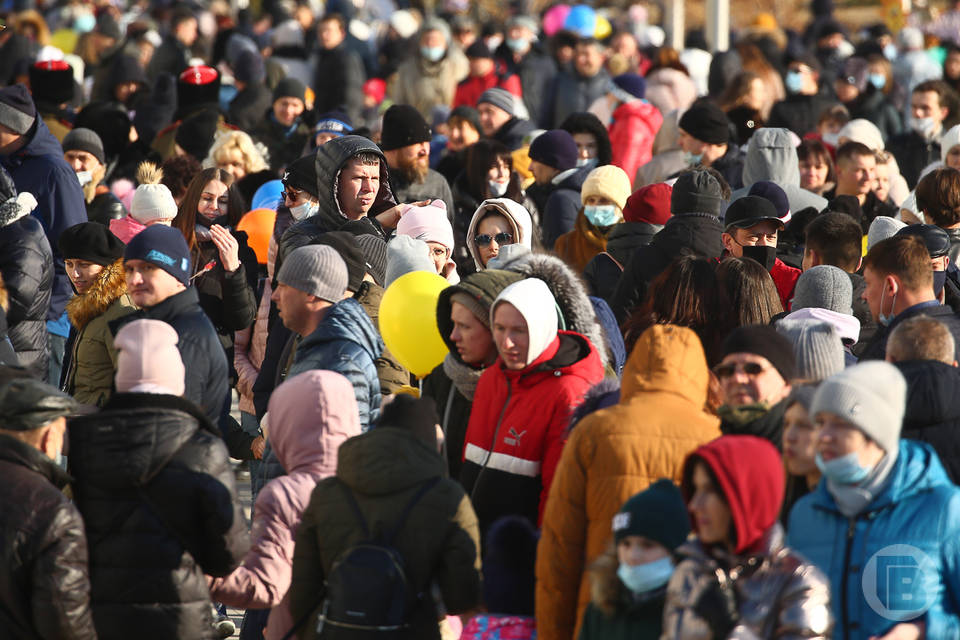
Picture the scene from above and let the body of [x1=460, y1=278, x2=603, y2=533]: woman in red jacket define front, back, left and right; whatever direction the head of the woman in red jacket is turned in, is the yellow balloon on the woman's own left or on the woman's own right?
on the woman's own right

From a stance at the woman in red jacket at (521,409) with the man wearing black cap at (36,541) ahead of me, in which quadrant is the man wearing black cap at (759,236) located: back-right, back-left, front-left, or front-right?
back-right

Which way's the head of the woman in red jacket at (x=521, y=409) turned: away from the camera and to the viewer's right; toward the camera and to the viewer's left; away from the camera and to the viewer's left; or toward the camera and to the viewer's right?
toward the camera and to the viewer's left

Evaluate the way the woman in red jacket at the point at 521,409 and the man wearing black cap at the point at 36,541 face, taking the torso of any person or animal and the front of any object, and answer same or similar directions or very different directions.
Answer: very different directions

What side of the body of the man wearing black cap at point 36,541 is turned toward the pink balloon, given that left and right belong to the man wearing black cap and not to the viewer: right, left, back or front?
front

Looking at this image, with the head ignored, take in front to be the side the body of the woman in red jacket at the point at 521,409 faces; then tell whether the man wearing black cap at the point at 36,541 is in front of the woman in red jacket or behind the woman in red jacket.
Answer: in front

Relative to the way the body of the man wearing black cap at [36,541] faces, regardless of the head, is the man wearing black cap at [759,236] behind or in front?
in front

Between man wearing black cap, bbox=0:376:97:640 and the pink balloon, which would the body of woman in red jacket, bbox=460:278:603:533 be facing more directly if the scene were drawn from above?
the man wearing black cap

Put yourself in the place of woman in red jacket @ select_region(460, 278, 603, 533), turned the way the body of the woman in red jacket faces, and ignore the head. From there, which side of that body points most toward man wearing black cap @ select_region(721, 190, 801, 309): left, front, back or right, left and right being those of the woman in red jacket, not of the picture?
back

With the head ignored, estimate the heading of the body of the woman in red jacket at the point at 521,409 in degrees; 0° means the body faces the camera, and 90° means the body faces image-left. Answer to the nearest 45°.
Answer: approximately 45°
